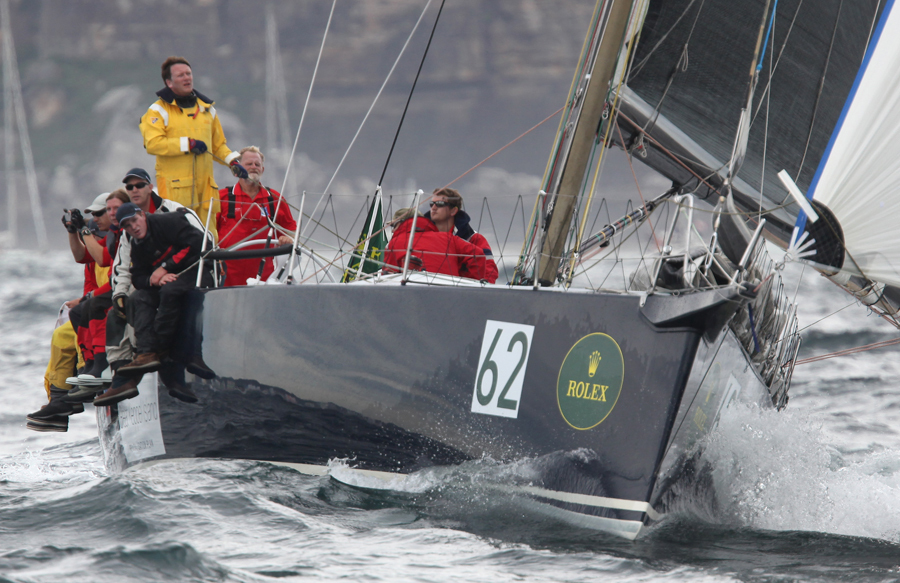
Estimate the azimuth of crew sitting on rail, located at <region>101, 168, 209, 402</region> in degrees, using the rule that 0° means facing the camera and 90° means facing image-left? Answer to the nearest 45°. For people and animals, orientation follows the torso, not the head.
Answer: approximately 45°

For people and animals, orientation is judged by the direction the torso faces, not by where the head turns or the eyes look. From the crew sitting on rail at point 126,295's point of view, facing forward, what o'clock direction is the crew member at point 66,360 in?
The crew member is roughly at 4 o'clock from the crew sitting on rail.

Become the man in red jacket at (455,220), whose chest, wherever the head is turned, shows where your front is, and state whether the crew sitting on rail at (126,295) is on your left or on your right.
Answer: on your right

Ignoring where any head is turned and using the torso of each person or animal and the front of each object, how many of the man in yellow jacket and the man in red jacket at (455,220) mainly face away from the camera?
0

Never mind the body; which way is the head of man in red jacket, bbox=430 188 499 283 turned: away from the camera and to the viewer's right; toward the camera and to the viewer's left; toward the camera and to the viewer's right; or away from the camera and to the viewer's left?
toward the camera and to the viewer's left

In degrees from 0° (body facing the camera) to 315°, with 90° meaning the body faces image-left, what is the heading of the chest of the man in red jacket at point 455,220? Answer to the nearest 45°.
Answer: approximately 45°

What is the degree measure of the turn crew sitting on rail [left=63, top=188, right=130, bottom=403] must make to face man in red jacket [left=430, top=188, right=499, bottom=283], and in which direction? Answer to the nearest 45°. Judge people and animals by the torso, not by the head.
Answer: approximately 90° to their left

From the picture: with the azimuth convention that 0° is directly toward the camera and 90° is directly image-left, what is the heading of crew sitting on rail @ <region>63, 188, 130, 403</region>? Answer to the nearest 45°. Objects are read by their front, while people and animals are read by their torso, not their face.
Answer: approximately 45°

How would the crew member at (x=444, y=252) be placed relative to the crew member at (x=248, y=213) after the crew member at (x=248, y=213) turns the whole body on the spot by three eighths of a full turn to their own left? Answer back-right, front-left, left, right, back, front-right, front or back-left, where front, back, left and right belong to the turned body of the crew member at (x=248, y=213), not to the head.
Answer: right

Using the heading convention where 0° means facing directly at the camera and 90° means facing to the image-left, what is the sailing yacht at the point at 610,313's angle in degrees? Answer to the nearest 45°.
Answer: approximately 315°

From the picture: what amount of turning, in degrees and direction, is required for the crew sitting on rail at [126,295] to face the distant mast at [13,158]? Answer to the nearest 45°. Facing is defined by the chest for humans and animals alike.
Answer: approximately 135° to their right

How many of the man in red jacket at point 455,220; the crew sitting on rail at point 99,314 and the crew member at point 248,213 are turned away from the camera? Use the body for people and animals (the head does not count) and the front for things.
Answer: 0
